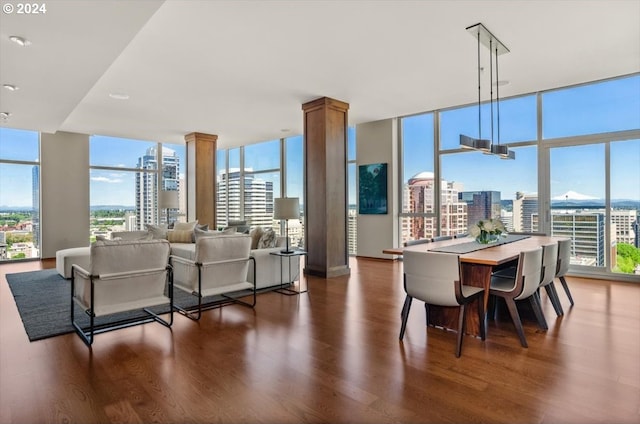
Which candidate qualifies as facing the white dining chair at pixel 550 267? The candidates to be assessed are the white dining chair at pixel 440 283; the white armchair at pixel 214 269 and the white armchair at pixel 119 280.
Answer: the white dining chair at pixel 440 283

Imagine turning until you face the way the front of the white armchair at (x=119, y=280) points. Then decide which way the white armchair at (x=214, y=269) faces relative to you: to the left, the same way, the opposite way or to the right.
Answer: the same way

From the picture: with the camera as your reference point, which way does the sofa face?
facing the viewer

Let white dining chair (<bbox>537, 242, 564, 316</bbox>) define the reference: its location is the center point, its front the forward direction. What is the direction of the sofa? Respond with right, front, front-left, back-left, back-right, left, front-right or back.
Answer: front-left

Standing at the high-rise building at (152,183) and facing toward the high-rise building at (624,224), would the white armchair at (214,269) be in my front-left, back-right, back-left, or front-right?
front-right

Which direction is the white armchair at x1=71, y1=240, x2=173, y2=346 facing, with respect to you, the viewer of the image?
facing away from the viewer and to the left of the viewer

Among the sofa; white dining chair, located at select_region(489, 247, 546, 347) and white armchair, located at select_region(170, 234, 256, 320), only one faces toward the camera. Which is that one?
the sofa

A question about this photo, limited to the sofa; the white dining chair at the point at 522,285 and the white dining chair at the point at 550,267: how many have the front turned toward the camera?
1

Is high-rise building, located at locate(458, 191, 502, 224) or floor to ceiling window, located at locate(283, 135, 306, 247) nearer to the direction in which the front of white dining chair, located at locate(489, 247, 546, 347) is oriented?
the floor to ceiling window

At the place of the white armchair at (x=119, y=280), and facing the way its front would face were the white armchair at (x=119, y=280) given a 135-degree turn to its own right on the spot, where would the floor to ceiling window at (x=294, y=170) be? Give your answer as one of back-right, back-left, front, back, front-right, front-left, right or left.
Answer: front-left

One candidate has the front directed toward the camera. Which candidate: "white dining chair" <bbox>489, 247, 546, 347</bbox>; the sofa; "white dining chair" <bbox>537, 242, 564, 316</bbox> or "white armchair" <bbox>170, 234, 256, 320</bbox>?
the sofa

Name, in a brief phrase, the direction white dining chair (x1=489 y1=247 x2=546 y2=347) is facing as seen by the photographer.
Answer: facing away from the viewer and to the left of the viewer

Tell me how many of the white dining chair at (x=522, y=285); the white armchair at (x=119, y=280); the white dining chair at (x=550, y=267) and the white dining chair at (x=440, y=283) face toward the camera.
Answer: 0

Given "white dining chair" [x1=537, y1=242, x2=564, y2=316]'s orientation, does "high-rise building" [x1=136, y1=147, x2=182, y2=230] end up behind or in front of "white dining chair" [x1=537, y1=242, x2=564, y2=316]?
in front

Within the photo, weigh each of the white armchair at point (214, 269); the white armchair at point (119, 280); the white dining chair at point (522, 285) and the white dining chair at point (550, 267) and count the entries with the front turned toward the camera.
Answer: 0

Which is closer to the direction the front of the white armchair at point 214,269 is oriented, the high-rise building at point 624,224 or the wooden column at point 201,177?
the wooden column

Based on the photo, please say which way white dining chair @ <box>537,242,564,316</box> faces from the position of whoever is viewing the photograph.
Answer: facing away from the viewer and to the left of the viewer

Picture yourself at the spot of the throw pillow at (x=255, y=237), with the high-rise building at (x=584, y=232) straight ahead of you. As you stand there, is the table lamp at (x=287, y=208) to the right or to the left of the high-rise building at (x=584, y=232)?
right
